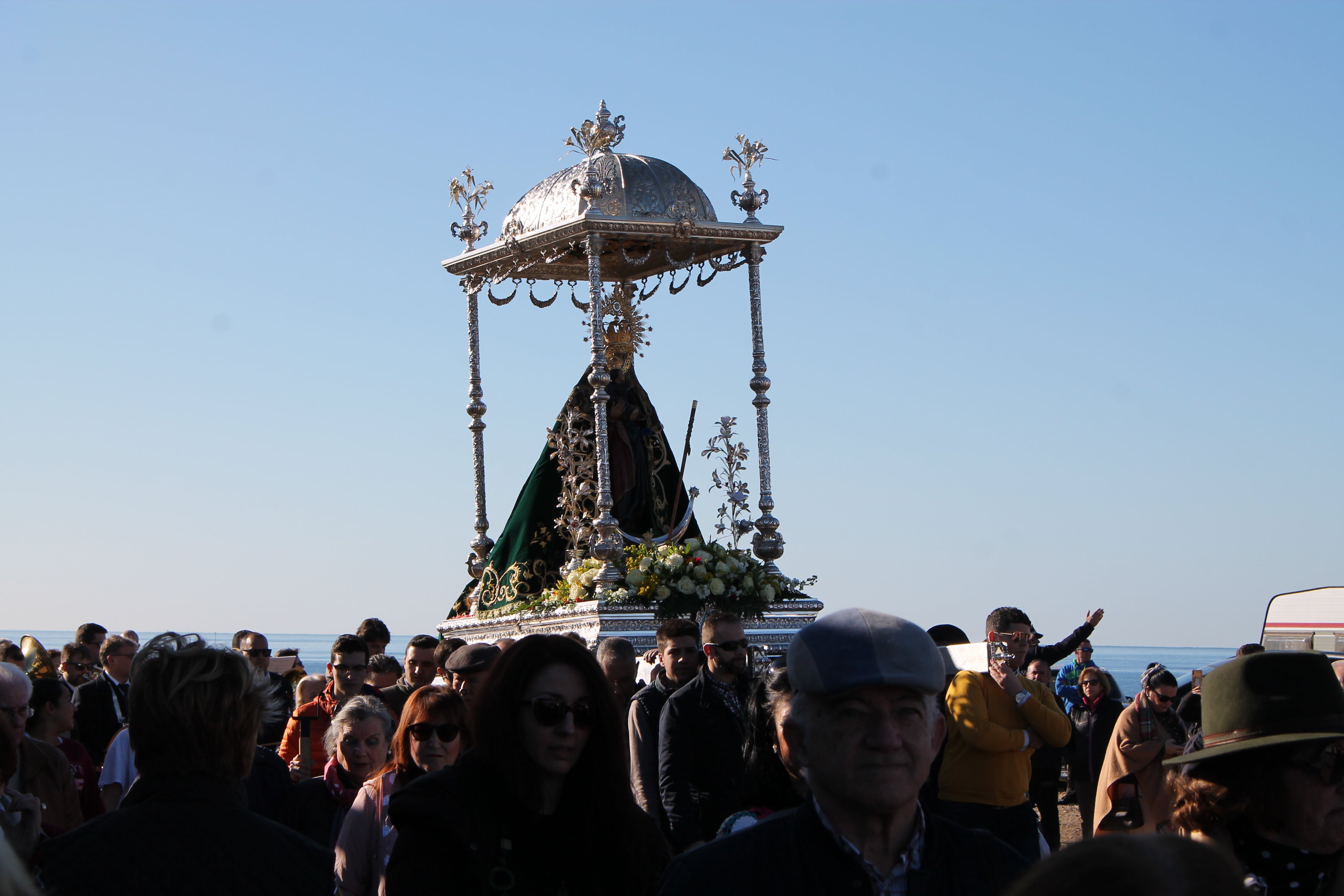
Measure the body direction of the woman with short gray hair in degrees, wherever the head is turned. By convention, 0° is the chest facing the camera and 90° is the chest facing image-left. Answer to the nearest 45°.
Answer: approximately 315°

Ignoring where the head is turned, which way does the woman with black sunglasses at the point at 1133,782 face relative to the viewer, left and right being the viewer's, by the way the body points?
facing the viewer and to the right of the viewer

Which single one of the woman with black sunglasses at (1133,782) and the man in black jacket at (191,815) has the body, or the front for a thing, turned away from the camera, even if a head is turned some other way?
the man in black jacket

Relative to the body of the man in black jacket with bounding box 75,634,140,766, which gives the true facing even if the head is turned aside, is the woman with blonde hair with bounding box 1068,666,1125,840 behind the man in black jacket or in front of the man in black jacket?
in front

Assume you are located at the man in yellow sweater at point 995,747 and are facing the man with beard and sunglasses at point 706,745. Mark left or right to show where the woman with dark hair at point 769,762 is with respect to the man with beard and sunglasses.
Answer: left

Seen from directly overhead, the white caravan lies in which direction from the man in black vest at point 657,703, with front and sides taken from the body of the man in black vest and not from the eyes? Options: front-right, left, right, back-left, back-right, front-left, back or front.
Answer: left

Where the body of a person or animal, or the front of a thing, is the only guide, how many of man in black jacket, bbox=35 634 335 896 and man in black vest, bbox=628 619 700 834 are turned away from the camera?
1

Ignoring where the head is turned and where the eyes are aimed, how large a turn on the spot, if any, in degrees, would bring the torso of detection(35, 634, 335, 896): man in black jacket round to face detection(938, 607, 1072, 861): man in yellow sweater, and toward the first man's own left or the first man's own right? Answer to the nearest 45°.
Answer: approximately 45° to the first man's own right
